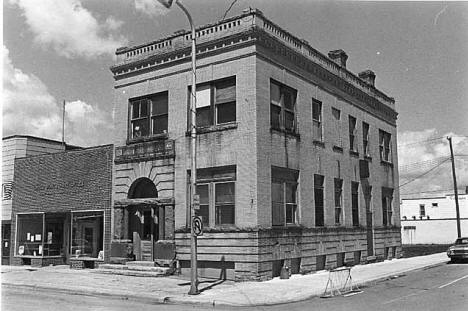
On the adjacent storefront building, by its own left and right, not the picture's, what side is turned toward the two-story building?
left

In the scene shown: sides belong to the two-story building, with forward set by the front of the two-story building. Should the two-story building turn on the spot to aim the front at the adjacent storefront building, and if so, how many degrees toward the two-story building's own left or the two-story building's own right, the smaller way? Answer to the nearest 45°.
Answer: approximately 90° to the two-story building's own right

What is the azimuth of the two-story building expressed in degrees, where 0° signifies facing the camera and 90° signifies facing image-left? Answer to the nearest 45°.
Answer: approximately 45°

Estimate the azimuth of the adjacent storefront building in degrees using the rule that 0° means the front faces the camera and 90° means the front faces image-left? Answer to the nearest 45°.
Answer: approximately 45°

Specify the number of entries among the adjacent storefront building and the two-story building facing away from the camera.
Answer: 0
